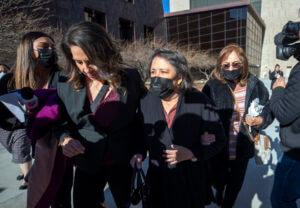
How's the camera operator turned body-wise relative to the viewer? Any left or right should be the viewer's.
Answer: facing to the left of the viewer

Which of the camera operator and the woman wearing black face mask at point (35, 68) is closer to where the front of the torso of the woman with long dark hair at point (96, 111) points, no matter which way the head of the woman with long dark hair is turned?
the camera operator

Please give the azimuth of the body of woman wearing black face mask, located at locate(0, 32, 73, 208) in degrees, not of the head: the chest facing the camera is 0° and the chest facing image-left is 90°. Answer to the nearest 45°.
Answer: approximately 315°

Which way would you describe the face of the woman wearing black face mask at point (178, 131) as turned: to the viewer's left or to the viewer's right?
to the viewer's left

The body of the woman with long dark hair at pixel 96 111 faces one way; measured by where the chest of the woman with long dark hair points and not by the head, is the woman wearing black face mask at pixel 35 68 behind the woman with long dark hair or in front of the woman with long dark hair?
behind

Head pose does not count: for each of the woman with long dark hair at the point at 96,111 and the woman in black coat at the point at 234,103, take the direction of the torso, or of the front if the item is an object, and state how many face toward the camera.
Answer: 2
